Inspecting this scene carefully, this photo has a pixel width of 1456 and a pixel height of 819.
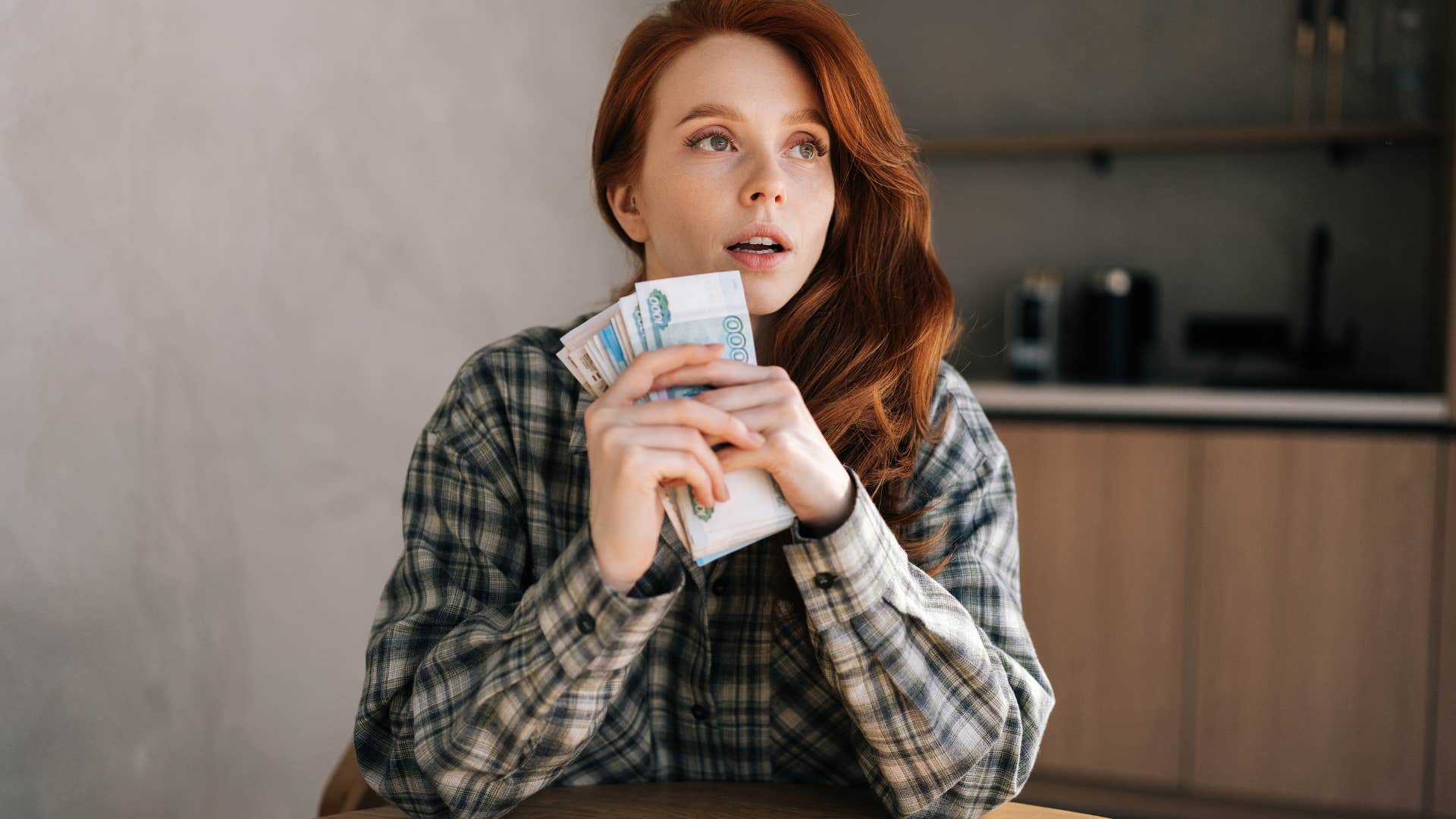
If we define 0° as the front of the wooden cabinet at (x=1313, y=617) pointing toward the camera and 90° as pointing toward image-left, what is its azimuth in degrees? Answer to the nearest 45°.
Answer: approximately 0°

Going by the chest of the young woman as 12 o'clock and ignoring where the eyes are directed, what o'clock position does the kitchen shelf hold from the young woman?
The kitchen shelf is roughly at 7 o'clock from the young woman.

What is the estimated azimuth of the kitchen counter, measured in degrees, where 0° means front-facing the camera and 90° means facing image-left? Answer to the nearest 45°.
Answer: approximately 0°

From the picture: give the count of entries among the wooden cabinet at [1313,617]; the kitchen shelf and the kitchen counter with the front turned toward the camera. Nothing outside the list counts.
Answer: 3
